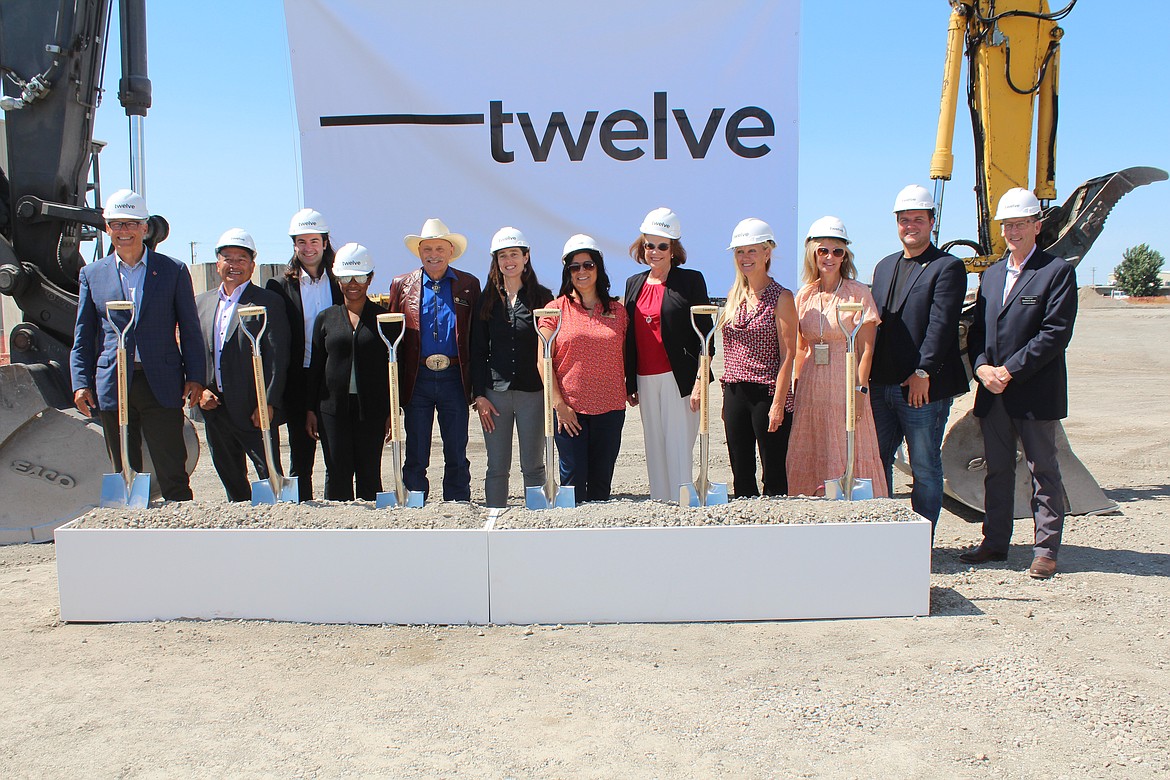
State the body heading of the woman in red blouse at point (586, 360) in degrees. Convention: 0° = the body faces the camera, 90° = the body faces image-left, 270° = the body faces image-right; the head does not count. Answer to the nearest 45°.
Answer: approximately 0°

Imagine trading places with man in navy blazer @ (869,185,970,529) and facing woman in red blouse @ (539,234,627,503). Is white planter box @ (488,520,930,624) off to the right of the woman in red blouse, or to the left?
left

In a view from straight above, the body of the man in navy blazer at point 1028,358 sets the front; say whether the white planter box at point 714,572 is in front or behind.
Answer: in front

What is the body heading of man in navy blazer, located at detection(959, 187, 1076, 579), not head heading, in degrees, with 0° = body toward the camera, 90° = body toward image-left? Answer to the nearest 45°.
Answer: approximately 45°

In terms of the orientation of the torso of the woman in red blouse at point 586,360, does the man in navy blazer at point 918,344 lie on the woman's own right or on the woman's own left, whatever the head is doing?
on the woman's own left

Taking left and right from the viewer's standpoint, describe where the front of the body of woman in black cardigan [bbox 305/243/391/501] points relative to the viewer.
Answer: facing the viewer

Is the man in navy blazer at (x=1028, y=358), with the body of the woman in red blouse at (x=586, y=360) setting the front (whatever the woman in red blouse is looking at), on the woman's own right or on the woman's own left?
on the woman's own left

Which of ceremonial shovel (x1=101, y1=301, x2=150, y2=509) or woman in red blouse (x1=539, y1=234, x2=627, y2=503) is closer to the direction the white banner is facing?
the woman in red blouse

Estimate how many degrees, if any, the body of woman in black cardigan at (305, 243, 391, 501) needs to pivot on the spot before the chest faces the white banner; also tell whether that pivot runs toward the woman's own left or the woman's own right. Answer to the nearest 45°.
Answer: approximately 135° to the woman's own left

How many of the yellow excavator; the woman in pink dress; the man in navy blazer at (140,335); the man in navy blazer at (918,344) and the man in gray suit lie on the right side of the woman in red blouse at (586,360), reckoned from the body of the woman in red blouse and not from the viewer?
2

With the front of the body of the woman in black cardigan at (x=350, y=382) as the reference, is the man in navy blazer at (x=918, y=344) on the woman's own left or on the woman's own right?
on the woman's own left

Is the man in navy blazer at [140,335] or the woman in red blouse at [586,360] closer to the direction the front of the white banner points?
the woman in red blouse
